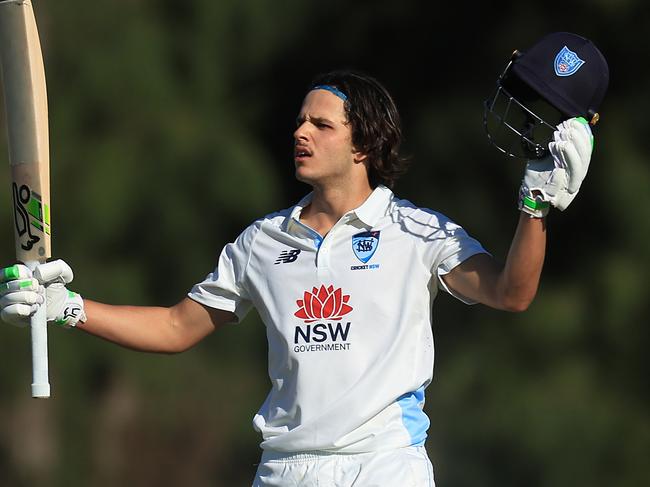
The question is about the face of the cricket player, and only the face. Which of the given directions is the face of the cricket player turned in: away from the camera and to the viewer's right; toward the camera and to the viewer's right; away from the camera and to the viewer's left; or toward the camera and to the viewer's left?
toward the camera and to the viewer's left

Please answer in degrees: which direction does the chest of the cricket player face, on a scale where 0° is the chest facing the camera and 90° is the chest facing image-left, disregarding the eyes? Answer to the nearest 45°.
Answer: approximately 45°
